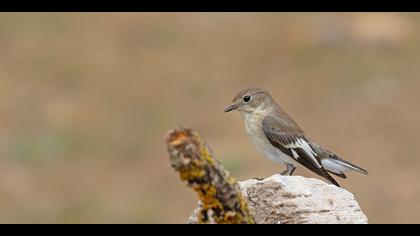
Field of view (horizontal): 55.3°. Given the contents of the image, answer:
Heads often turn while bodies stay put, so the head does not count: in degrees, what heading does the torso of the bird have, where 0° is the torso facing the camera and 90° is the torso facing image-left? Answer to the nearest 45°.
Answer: approximately 90°

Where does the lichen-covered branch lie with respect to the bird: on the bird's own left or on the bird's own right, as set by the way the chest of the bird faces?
on the bird's own left
